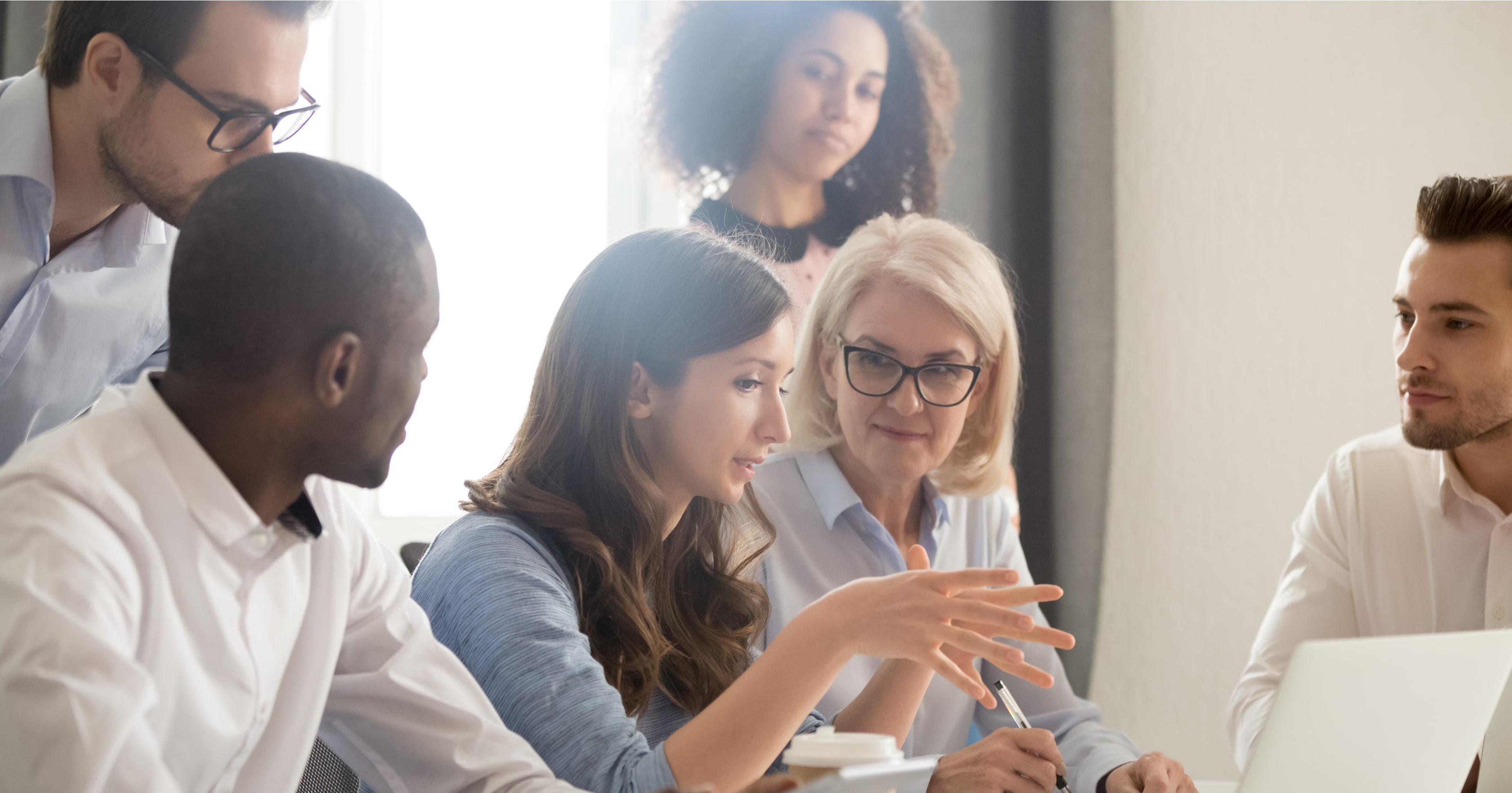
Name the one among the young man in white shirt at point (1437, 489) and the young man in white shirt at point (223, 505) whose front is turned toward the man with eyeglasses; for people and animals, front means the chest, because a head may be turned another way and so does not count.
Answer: the young man in white shirt at point (1437, 489)

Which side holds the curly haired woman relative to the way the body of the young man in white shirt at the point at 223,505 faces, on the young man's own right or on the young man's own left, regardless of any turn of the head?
on the young man's own left

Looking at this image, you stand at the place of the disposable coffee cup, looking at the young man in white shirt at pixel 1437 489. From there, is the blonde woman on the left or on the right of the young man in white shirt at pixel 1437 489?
left

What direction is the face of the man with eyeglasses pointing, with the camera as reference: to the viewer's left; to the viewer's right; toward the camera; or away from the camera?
to the viewer's right

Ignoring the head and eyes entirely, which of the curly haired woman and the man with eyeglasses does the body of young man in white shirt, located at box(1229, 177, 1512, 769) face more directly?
the man with eyeglasses

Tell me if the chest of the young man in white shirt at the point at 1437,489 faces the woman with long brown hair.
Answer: yes

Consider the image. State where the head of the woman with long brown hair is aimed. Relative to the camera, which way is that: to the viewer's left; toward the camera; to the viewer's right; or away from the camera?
to the viewer's right

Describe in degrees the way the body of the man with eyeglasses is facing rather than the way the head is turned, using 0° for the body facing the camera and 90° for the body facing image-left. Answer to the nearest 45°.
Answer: approximately 315°

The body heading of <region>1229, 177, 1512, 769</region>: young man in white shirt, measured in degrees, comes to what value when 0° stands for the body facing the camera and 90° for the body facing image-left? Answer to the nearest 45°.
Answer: approximately 45°
